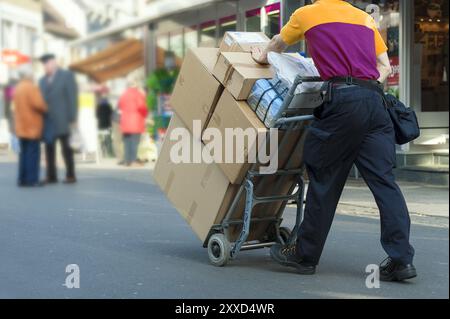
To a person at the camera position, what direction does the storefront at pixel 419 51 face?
facing the viewer and to the left of the viewer

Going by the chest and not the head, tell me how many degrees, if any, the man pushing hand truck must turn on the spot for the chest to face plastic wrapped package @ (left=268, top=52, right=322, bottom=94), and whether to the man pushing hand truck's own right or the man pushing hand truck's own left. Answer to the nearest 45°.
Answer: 0° — they already face it

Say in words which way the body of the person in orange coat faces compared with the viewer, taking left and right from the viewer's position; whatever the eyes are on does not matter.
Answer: facing away from the viewer and to the right of the viewer

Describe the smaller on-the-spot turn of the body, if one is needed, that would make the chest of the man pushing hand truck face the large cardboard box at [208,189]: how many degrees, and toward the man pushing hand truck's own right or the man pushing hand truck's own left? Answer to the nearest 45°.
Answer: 0° — they already face it

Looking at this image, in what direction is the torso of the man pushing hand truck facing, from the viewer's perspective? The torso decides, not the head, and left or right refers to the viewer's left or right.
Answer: facing away from the viewer and to the left of the viewer

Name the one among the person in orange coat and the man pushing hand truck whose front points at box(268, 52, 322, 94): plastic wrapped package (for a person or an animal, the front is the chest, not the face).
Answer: the man pushing hand truck

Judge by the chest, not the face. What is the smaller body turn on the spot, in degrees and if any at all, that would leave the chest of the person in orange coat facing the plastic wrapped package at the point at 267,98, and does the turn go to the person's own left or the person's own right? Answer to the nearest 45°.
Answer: approximately 135° to the person's own right

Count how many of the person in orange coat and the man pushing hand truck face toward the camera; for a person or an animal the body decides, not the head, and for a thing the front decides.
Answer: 0
